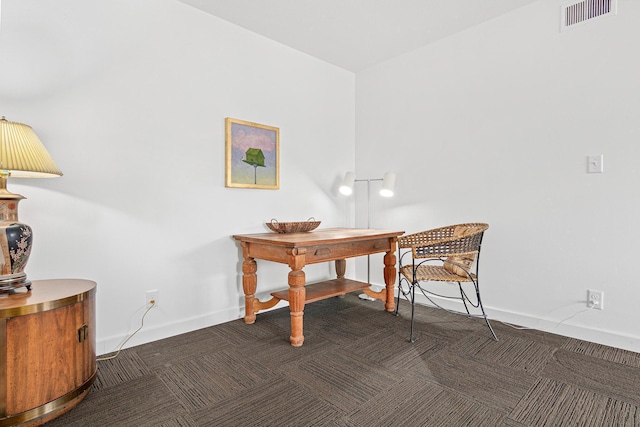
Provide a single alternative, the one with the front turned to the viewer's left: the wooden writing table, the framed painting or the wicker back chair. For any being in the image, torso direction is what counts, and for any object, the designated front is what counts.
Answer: the wicker back chair

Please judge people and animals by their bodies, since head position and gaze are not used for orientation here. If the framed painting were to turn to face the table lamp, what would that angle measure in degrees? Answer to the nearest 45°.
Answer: approximately 90° to its right

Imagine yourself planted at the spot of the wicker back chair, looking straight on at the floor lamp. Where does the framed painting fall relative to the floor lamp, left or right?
left

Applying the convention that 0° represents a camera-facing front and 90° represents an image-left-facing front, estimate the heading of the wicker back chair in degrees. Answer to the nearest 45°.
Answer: approximately 90°

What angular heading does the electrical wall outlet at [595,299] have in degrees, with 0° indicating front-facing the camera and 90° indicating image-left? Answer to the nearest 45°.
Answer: approximately 45°

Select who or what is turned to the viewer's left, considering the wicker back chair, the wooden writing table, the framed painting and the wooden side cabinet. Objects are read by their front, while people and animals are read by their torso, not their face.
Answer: the wicker back chair

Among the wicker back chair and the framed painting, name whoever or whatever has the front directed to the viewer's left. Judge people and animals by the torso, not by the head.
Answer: the wicker back chair

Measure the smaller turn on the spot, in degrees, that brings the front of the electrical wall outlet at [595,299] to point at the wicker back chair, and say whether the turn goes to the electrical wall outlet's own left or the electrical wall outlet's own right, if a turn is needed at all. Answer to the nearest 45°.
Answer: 0° — it already faces it

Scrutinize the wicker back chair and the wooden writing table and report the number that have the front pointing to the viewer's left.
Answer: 1

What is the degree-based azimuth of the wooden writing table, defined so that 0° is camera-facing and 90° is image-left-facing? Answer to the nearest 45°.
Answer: approximately 315°
